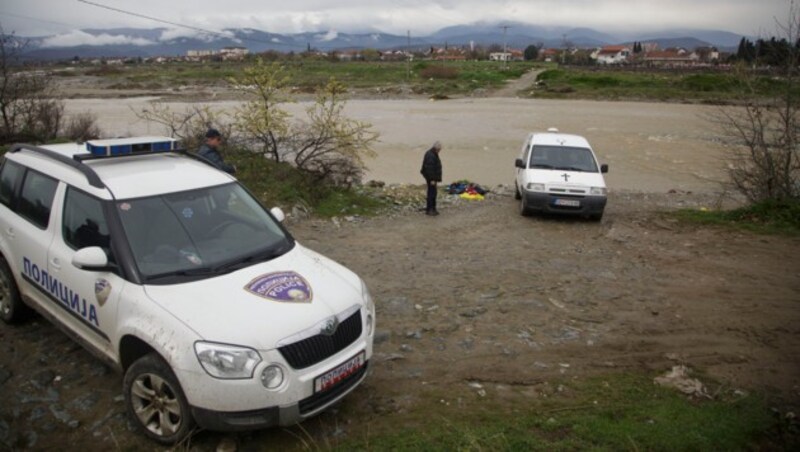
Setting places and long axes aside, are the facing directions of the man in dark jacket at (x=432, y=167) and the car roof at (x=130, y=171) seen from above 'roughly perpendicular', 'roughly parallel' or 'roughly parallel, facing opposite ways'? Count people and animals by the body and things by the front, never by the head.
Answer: roughly parallel

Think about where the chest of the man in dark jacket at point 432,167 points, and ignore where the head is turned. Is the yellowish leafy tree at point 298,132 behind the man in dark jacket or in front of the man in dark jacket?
behind

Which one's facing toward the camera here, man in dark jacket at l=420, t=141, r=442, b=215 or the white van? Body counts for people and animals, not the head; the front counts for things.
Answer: the white van

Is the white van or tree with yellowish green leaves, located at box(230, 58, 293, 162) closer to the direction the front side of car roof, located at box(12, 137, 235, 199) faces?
the white van

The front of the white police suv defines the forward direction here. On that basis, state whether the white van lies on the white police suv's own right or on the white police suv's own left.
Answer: on the white police suv's own left

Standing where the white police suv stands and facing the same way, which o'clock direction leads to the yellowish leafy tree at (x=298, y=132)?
The yellowish leafy tree is roughly at 8 o'clock from the white police suv.

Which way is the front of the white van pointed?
toward the camera

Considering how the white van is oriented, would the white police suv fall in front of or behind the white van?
in front

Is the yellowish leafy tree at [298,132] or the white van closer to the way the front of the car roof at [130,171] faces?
the white van

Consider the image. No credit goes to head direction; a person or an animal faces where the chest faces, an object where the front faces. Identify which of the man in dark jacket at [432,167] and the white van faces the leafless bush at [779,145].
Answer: the man in dark jacket

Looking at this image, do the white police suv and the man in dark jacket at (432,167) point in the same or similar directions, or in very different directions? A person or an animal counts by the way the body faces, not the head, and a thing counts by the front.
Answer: same or similar directions
